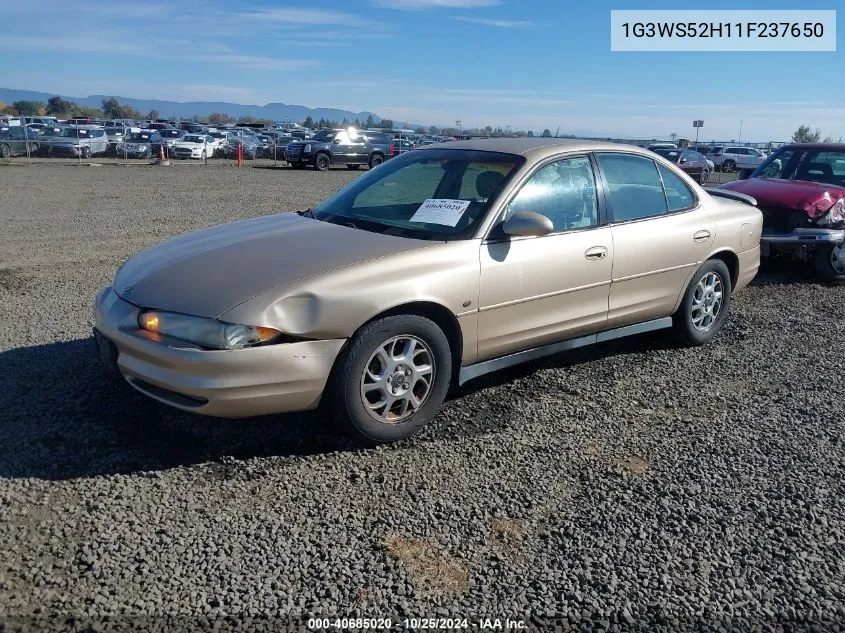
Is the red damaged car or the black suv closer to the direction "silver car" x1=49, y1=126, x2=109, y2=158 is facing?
the red damaged car

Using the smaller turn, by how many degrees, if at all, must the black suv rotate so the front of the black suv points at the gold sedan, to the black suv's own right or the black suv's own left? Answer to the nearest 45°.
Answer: approximately 45° to the black suv's own left

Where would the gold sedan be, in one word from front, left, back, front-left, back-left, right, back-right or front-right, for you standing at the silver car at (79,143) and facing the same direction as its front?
front-left

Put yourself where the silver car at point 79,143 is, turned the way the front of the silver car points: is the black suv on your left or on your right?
on your left

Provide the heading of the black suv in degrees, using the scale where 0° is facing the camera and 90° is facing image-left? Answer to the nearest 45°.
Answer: approximately 45°

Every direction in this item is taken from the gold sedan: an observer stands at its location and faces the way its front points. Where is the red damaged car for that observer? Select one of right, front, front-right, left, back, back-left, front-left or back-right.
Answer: back

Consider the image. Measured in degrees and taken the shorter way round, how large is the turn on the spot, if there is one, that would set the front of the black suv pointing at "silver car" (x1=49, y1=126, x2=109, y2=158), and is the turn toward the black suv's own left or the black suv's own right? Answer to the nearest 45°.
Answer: approximately 45° to the black suv's own right

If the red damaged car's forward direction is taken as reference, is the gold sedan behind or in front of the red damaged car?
in front

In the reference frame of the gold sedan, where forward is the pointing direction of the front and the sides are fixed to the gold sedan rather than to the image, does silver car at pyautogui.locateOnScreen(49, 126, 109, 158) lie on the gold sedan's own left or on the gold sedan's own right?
on the gold sedan's own right

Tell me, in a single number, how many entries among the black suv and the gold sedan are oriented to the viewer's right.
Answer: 0

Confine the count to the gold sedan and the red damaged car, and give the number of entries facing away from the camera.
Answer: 0

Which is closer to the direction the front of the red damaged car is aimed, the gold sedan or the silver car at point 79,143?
the gold sedan
